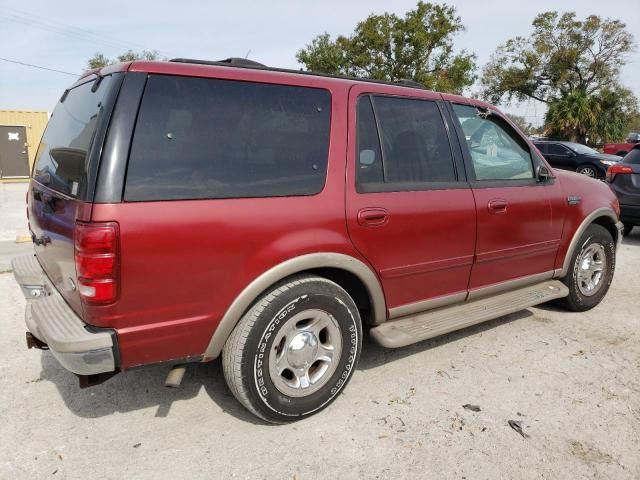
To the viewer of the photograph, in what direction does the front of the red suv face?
facing away from the viewer and to the right of the viewer

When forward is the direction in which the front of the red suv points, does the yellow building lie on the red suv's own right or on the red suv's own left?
on the red suv's own left

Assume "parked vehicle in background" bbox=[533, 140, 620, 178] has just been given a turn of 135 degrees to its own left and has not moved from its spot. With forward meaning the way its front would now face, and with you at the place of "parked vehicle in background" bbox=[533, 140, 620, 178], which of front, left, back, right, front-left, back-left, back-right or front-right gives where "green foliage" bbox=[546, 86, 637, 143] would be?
front

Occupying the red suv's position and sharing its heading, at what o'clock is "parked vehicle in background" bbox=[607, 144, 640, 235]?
The parked vehicle in background is roughly at 12 o'clock from the red suv.

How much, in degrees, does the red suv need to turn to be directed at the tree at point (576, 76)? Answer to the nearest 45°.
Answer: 0° — it already faces it

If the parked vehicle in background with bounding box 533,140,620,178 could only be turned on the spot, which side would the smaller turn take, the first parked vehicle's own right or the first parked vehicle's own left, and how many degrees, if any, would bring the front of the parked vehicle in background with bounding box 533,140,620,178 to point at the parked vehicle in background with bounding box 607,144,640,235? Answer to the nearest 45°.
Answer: approximately 45° to the first parked vehicle's own right

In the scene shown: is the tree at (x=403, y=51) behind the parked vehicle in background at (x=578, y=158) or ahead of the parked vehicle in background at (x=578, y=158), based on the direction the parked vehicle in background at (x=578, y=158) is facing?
behind

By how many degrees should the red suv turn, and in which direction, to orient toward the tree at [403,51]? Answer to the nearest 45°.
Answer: approximately 45° to its left
